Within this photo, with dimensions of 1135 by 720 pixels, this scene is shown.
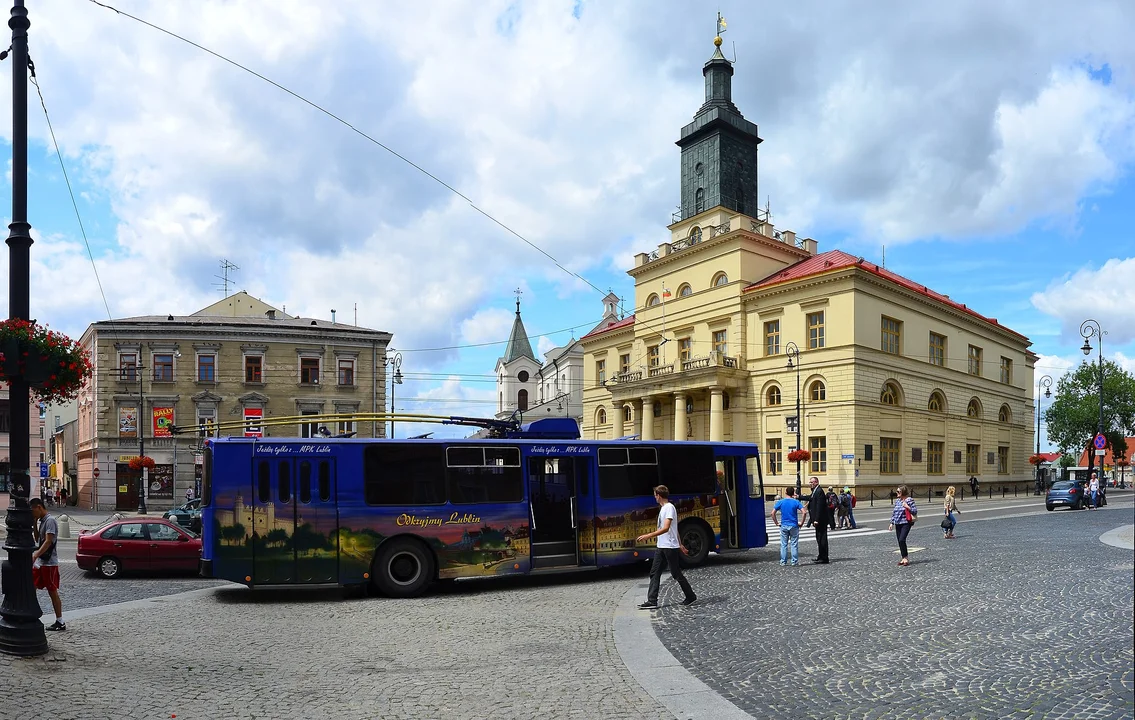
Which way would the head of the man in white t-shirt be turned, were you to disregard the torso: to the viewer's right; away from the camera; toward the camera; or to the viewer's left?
to the viewer's left

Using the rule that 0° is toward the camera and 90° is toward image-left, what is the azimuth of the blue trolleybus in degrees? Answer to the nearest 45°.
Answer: approximately 270°

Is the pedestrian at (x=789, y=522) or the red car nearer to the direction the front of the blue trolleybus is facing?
the pedestrian

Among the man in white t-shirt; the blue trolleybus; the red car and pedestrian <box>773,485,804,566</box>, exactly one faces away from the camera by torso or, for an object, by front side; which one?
the pedestrian

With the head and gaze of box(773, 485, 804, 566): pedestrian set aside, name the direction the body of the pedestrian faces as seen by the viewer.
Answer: away from the camera
